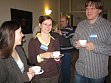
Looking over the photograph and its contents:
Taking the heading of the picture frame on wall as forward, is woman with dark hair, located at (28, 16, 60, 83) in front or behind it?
in front

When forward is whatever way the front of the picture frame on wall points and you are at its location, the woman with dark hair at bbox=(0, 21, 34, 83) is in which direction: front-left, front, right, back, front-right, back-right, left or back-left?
front-right

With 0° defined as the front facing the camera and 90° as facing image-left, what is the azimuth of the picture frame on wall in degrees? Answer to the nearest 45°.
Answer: approximately 315°

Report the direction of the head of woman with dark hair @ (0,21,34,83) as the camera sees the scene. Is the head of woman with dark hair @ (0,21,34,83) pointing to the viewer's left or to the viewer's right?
to the viewer's right
